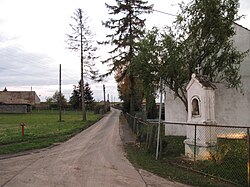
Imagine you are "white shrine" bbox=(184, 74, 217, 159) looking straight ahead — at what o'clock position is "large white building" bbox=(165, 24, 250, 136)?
The large white building is roughly at 5 o'clock from the white shrine.

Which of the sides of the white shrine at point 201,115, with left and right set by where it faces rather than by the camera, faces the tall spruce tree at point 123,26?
right

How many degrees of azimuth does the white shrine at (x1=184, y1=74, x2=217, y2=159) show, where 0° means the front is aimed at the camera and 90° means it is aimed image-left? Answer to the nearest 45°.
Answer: approximately 45°

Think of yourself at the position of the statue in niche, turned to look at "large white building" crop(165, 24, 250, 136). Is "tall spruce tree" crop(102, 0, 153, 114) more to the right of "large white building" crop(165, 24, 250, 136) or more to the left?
left
